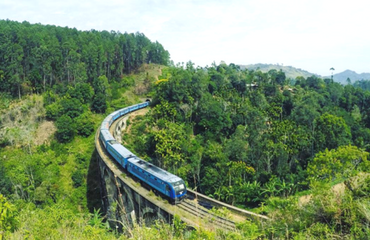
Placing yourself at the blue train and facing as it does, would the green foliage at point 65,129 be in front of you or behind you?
behind

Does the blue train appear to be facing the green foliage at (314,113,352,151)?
no

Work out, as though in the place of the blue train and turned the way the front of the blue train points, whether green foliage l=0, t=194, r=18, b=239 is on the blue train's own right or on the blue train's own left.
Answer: on the blue train's own right

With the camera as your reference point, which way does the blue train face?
facing the viewer and to the right of the viewer

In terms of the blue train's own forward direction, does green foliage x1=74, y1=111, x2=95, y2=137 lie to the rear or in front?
to the rear
